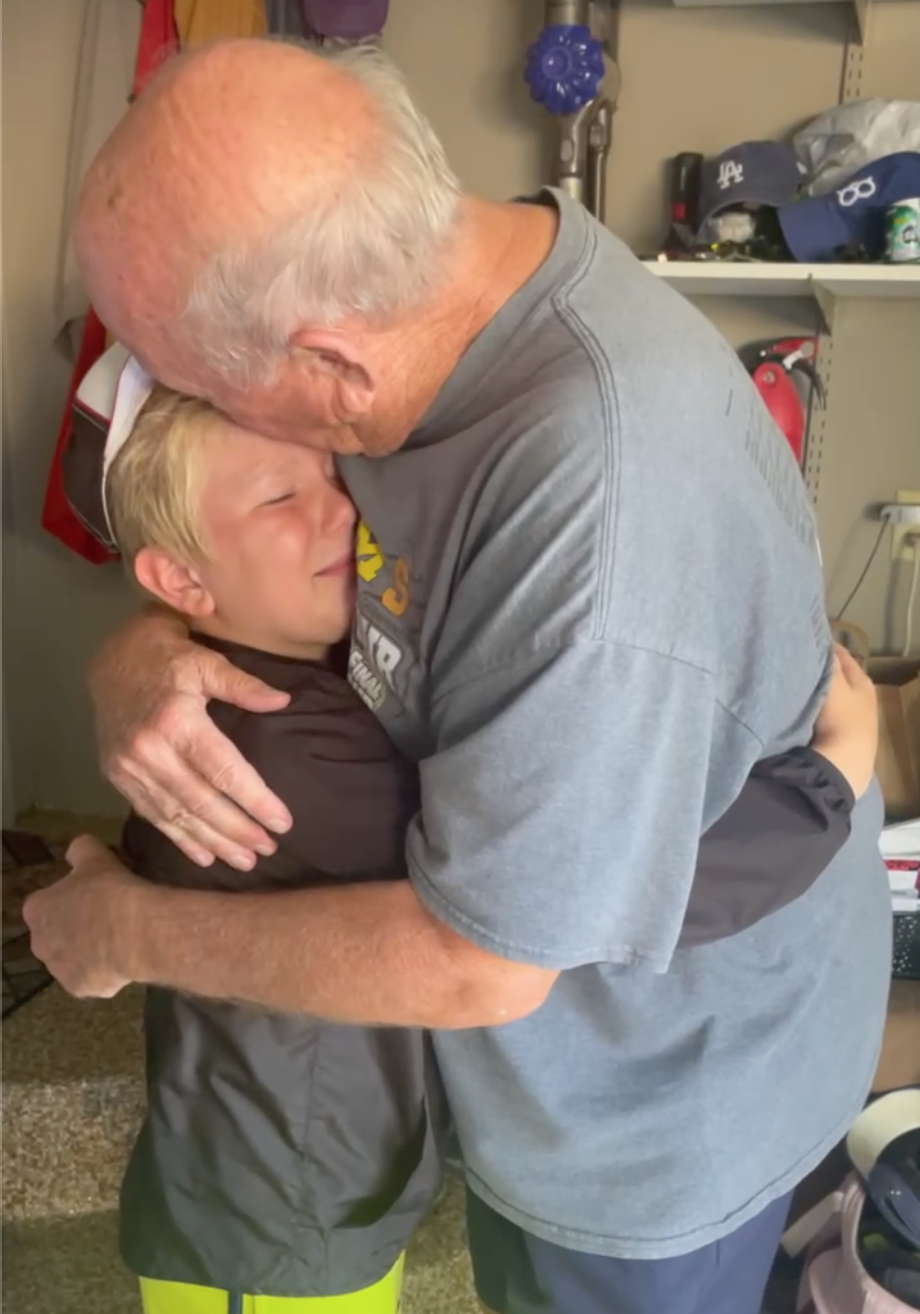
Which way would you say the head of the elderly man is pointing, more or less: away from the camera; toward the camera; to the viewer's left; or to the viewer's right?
to the viewer's left

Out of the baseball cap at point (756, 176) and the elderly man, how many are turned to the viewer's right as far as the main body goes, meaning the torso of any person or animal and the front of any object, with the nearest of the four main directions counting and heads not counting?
0

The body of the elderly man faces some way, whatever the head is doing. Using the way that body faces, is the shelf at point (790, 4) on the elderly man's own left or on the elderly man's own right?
on the elderly man's own right

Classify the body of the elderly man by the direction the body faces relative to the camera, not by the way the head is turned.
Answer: to the viewer's left

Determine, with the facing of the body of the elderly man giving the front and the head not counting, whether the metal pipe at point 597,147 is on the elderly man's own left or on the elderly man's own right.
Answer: on the elderly man's own right

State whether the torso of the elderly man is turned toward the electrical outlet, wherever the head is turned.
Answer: no

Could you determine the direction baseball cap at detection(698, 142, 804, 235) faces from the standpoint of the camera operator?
facing the viewer and to the left of the viewer

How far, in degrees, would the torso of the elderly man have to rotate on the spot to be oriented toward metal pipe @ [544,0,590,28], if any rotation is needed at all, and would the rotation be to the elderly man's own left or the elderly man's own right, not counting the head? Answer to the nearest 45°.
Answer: approximately 90° to the elderly man's own right
